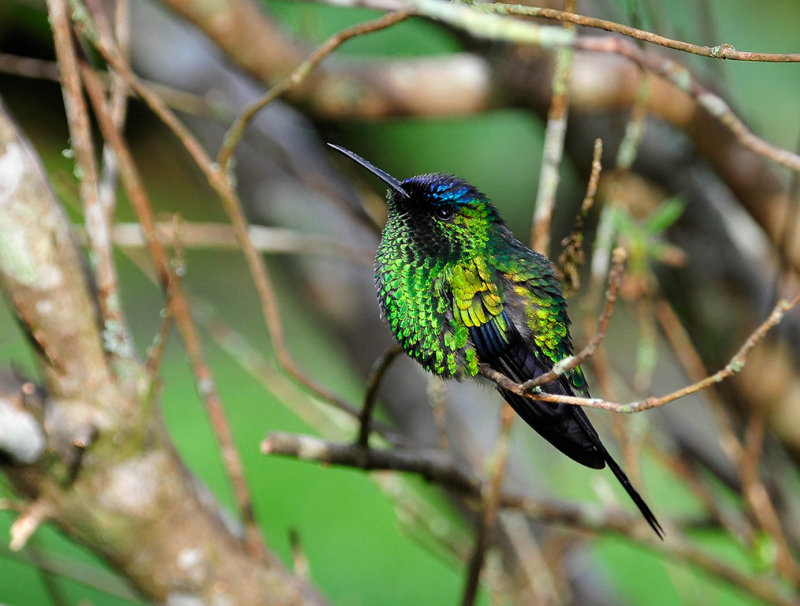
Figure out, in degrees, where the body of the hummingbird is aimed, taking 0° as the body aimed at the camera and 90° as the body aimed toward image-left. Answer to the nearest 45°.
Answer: approximately 90°

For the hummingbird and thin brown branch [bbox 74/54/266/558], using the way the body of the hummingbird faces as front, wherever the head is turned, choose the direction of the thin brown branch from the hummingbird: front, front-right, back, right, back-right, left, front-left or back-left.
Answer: front-right

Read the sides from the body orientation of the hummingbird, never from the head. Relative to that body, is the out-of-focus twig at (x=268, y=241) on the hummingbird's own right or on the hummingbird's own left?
on the hummingbird's own right
